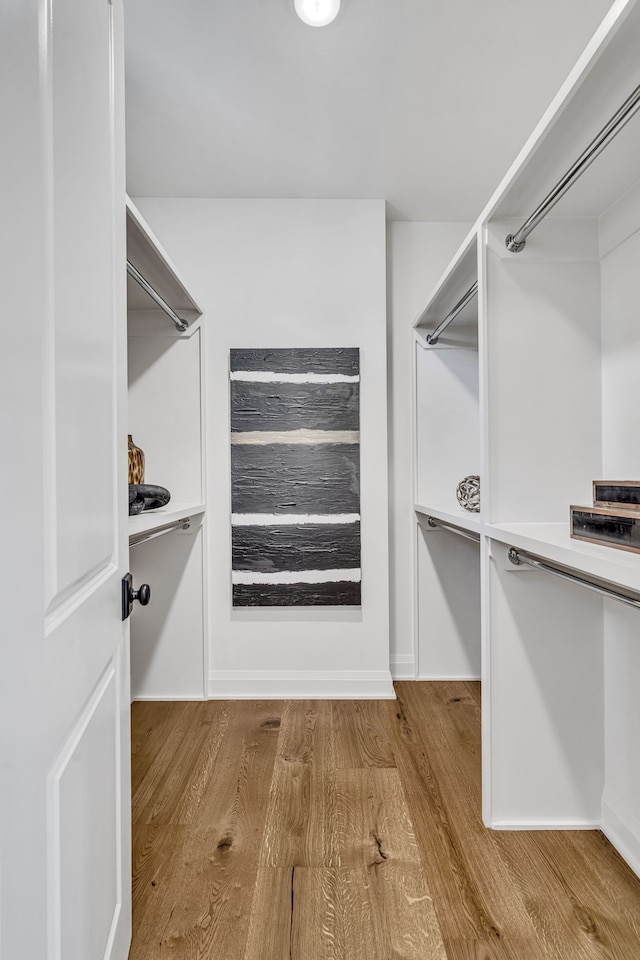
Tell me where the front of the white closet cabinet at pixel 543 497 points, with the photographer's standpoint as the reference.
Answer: facing to the left of the viewer

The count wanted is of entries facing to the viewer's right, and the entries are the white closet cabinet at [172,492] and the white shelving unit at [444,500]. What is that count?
1

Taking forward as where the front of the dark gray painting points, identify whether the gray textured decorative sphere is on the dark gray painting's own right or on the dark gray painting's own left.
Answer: on the dark gray painting's own left

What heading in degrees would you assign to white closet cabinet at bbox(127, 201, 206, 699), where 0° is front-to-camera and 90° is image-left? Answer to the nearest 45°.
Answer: approximately 270°

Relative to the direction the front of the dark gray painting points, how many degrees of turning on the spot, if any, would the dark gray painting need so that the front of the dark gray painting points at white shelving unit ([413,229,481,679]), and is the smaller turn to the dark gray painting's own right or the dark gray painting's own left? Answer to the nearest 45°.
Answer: approximately 90° to the dark gray painting's own left

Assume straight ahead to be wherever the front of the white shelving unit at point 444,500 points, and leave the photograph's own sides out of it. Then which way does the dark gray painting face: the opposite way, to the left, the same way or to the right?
to the left

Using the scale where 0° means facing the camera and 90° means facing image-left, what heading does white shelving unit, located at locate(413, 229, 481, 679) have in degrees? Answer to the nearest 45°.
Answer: approximately 90°

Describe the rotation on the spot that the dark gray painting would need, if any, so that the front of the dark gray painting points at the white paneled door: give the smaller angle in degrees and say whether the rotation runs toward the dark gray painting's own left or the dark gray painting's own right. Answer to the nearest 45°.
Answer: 0° — it already faces it
